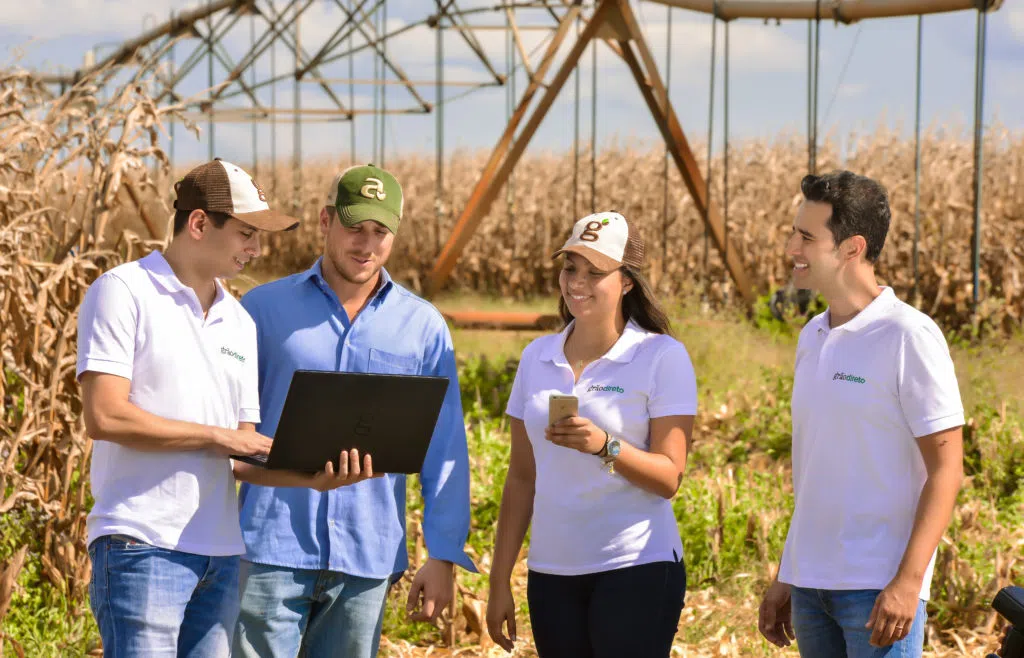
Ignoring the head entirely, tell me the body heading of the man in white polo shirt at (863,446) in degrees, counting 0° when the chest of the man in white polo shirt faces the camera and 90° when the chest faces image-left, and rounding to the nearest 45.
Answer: approximately 45°

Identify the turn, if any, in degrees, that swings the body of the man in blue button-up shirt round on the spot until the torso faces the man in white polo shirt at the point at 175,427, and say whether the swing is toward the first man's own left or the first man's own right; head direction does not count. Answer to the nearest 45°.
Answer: approximately 45° to the first man's own right

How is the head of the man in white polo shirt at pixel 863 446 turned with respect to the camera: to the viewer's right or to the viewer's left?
to the viewer's left

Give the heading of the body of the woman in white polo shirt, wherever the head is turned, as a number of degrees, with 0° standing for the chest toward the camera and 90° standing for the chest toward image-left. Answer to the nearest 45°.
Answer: approximately 45°

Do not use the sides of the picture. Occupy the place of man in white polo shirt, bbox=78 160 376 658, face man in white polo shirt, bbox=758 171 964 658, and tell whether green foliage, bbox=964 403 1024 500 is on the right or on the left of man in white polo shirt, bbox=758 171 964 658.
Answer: left

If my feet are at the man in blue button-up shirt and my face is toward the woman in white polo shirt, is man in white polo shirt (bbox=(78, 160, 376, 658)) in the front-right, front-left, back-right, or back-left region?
back-right

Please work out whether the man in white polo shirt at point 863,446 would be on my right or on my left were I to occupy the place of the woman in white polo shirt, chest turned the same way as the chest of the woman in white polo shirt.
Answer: on my left

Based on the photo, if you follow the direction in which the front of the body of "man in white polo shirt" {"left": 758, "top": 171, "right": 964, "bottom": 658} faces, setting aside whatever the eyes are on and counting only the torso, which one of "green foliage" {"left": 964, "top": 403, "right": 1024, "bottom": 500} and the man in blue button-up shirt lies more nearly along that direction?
the man in blue button-up shirt
